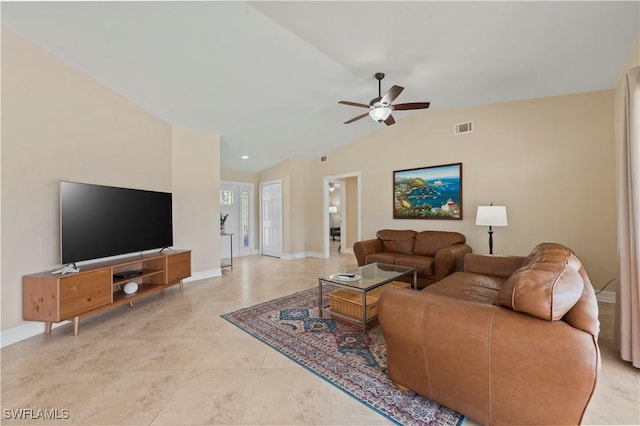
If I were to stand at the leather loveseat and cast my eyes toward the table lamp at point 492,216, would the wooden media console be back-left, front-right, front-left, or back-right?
back-right

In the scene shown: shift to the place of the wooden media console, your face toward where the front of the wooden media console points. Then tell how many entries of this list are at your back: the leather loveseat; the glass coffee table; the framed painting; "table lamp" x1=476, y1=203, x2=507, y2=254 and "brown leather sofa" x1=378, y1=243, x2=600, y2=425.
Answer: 0

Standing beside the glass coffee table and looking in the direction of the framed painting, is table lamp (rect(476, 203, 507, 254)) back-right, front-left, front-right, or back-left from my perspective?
front-right

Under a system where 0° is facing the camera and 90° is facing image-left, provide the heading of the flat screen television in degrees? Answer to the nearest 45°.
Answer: approximately 315°

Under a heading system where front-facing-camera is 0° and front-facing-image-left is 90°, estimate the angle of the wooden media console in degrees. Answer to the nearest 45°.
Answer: approximately 315°

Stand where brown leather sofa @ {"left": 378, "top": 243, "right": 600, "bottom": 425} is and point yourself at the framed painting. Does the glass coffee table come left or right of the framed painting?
left

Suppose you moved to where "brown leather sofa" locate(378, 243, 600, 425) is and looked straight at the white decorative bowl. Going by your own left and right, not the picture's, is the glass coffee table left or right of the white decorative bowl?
right

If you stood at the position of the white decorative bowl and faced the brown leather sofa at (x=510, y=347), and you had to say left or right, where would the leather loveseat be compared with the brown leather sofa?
left

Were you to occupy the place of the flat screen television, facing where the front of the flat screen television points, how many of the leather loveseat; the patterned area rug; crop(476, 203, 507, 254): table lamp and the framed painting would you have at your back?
0

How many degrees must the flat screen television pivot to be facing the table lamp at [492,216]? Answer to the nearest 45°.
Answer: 0° — it already faces it

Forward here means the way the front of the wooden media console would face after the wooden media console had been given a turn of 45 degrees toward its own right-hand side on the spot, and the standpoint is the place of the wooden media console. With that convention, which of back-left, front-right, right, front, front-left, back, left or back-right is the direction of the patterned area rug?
front-left
